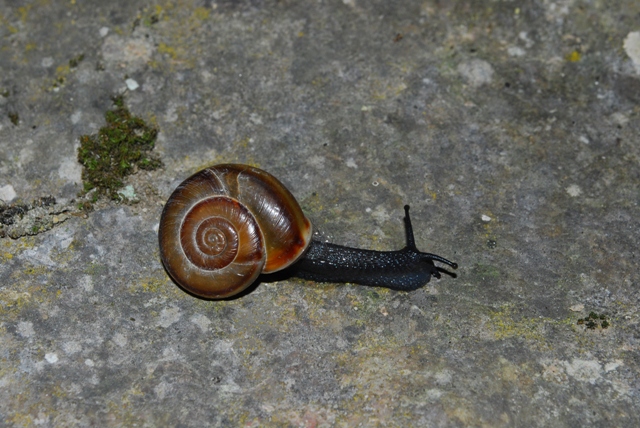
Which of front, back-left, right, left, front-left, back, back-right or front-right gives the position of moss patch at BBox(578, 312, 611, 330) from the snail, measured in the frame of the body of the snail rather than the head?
front

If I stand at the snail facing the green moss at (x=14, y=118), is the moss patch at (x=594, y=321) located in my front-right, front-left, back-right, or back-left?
back-right

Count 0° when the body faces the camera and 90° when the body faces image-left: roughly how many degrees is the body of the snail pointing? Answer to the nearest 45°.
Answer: approximately 270°

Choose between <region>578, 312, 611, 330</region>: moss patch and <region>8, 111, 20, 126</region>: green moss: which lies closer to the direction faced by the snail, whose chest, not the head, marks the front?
the moss patch

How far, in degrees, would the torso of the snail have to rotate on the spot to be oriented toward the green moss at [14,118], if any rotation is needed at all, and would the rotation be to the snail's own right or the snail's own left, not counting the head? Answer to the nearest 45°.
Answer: approximately 135° to the snail's own left

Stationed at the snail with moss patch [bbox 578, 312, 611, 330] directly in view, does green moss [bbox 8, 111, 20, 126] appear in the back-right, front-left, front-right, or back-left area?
back-left
